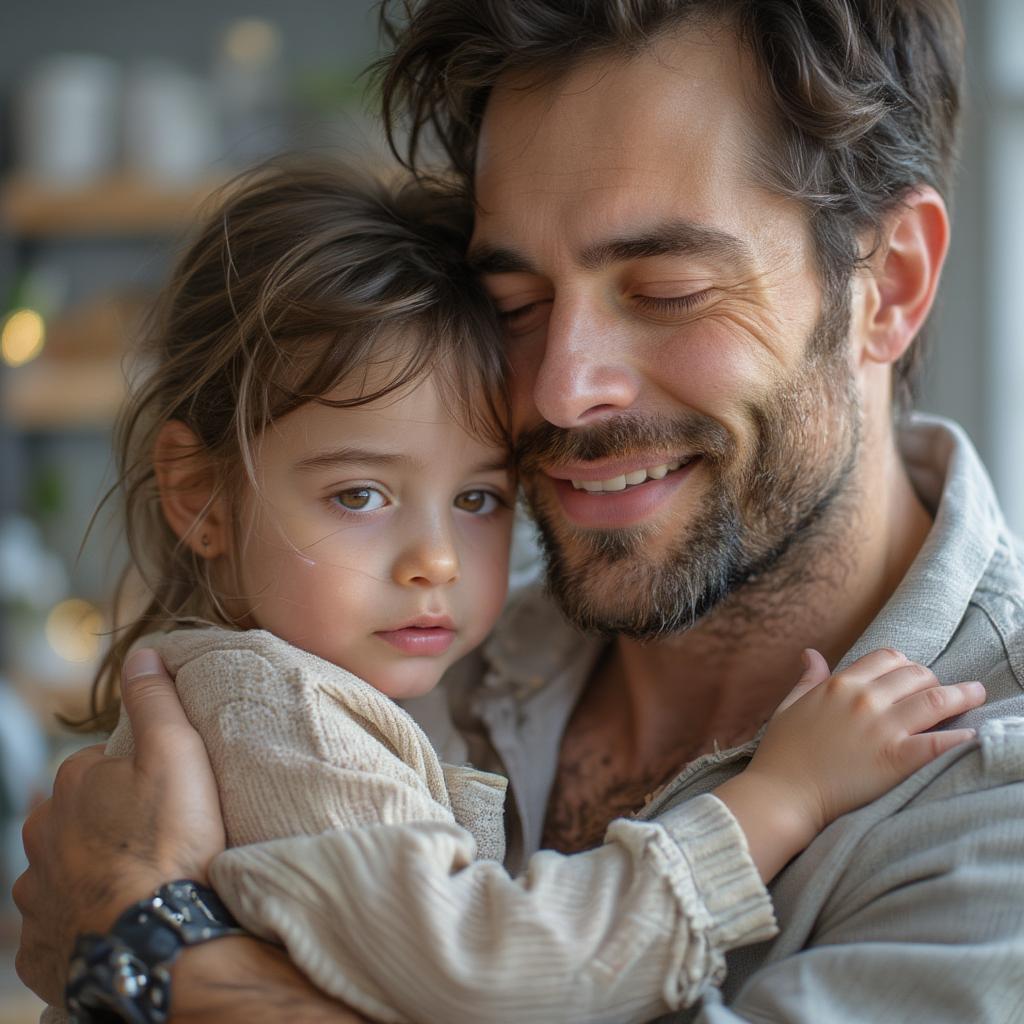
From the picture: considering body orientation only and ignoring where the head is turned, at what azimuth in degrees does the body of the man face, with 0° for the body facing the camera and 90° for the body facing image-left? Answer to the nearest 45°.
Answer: approximately 45°

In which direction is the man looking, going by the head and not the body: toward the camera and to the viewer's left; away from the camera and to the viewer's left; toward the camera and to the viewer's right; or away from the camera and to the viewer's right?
toward the camera and to the viewer's left
